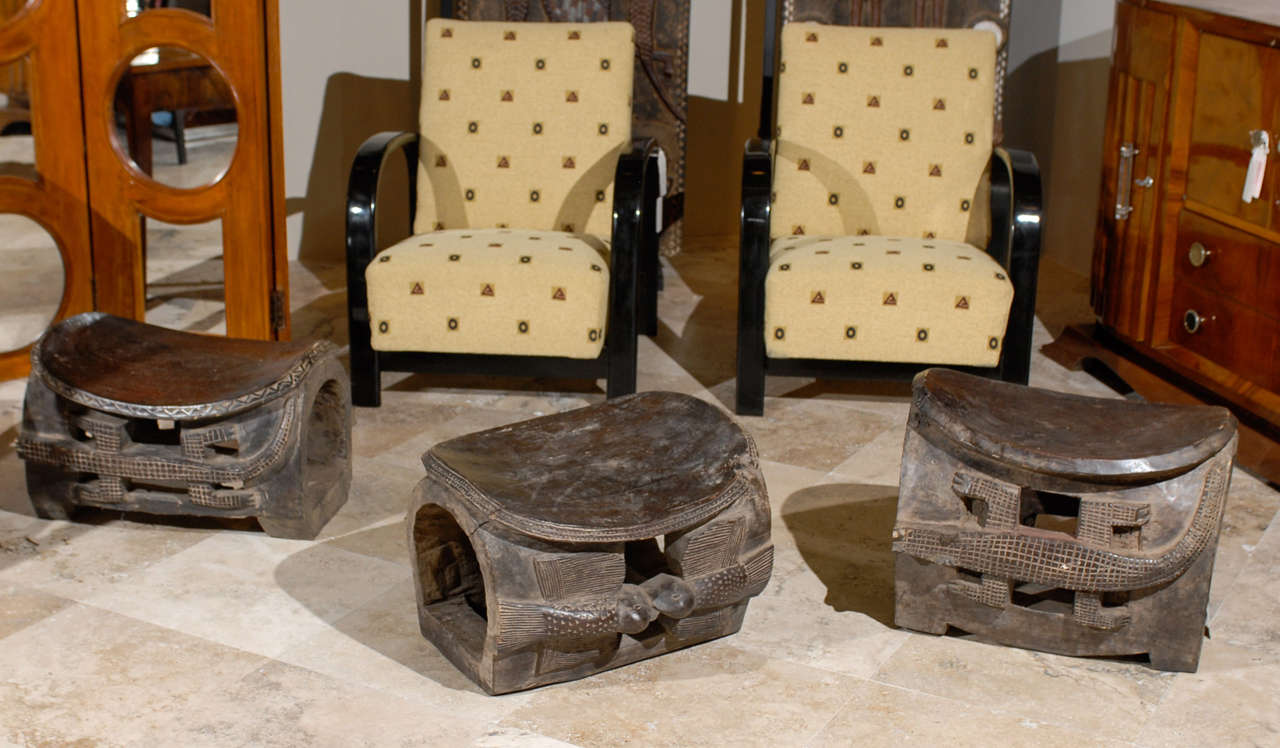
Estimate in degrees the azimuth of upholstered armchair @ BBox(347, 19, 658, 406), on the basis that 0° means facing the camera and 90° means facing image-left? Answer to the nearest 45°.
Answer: approximately 0°

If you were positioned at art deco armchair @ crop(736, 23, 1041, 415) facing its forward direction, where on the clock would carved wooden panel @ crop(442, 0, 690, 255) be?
The carved wooden panel is roughly at 5 o'clock from the art deco armchair.

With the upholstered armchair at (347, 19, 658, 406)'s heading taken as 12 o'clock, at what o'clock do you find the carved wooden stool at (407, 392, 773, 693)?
The carved wooden stool is roughly at 12 o'clock from the upholstered armchair.

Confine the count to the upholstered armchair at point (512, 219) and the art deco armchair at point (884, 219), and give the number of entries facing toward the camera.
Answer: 2

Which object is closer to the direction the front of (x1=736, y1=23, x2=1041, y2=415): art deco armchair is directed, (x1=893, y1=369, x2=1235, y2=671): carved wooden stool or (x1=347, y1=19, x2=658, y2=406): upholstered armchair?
the carved wooden stool

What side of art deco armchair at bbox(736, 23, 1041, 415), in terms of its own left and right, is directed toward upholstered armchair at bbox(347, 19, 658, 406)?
right

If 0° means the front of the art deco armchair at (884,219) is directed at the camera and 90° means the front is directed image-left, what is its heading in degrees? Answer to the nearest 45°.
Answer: approximately 0°

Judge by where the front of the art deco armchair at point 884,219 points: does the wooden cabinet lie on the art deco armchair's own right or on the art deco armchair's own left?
on the art deco armchair's own left

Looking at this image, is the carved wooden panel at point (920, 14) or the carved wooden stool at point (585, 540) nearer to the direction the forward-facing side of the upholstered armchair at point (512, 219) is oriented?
the carved wooden stool

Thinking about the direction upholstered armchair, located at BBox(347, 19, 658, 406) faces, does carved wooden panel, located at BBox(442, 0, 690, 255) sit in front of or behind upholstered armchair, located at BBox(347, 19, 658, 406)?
behind

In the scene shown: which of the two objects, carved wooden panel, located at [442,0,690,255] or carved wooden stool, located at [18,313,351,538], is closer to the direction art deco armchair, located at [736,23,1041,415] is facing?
the carved wooden stool

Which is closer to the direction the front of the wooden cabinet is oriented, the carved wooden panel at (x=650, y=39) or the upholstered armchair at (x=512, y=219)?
the upholstered armchair
